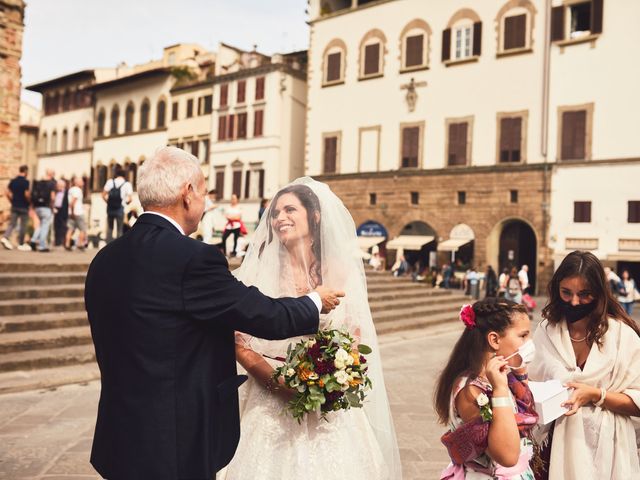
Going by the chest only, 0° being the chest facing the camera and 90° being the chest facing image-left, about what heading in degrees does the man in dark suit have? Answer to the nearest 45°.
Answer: approximately 225°

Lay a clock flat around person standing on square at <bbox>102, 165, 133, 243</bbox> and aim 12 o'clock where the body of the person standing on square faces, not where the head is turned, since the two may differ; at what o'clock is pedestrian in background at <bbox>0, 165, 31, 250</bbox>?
The pedestrian in background is roughly at 8 o'clock from the person standing on square.

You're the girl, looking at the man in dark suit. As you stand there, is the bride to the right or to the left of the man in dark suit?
right

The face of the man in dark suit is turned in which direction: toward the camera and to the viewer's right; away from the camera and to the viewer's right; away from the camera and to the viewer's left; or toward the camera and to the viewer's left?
away from the camera and to the viewer's right

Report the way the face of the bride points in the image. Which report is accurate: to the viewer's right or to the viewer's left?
to the viewer's left

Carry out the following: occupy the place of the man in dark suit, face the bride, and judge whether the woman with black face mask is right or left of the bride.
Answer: right

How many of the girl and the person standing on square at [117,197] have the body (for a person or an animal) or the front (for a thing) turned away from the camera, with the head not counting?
1

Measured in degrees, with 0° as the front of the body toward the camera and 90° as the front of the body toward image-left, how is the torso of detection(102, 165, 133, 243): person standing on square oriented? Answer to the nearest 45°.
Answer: approximately 180°

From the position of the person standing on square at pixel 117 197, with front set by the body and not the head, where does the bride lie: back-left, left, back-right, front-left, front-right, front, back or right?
back

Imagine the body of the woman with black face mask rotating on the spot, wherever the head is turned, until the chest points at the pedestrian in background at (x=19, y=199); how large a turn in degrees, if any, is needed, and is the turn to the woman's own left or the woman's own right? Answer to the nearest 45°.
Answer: approximately 90° to the woman's own right

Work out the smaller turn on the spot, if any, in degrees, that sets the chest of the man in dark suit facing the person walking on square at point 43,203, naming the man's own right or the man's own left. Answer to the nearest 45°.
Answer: approximately 45° to the man's own left

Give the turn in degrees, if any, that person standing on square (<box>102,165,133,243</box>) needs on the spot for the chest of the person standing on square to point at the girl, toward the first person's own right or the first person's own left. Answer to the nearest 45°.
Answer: approximately 180°
